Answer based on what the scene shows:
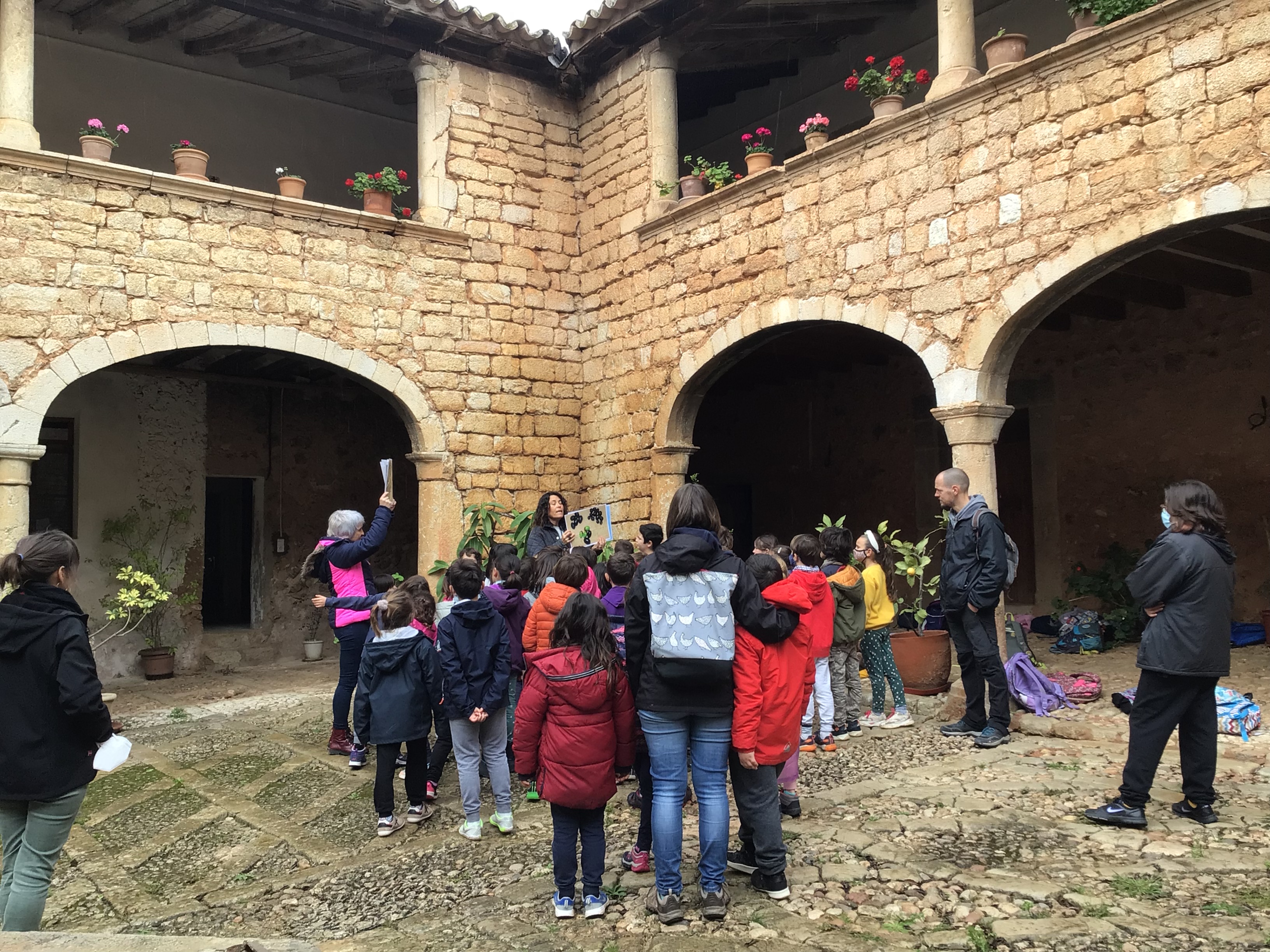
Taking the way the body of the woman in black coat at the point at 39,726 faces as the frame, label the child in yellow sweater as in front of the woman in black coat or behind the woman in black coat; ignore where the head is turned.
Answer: in front

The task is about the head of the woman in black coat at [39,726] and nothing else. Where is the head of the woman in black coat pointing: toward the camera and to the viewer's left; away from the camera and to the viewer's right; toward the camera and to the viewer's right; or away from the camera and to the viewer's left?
away from the camera and to the viewer's right

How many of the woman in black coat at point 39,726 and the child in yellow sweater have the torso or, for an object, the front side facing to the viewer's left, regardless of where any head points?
1

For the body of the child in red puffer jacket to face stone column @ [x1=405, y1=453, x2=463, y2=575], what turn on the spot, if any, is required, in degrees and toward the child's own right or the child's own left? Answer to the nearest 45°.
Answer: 0° — they already face it

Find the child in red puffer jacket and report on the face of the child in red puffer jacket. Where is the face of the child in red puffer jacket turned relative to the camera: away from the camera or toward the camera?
away from the camera

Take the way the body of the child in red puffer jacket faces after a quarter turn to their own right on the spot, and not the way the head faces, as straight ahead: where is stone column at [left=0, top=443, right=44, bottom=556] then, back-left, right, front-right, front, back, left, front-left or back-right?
back-left

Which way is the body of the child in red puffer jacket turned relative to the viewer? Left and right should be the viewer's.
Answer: facing away from the viewer

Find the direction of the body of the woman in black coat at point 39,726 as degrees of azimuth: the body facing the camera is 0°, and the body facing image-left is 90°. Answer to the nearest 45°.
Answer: approximately 225°

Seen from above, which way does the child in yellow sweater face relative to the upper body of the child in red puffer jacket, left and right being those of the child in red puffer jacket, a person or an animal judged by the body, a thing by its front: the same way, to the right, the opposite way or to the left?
to the left

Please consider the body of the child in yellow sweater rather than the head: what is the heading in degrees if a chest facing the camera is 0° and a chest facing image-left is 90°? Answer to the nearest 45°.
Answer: approximately 90°

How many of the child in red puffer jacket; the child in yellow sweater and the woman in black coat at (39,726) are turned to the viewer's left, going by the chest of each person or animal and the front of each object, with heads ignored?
1

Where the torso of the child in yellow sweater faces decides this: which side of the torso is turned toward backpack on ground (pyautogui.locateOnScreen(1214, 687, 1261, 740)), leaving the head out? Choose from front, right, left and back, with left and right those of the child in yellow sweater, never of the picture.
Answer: back

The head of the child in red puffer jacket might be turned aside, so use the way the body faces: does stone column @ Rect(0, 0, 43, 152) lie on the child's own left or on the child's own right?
on the child's own left

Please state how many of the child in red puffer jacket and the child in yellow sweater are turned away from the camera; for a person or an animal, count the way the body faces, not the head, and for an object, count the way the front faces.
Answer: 1

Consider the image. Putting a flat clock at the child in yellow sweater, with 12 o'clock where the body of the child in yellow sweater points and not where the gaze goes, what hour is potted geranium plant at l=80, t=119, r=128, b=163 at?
The potted geranium plant is roughly at 12 o'clock from the child in yellow sweater.

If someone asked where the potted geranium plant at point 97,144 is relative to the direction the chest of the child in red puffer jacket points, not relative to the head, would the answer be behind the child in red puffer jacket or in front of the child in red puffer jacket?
in front

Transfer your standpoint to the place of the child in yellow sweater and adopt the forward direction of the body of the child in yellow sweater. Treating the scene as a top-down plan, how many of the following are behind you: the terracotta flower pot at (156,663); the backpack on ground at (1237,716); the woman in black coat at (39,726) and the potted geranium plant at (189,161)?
1
